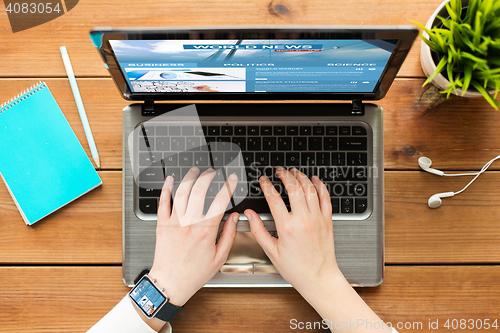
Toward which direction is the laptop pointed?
toward the camera
